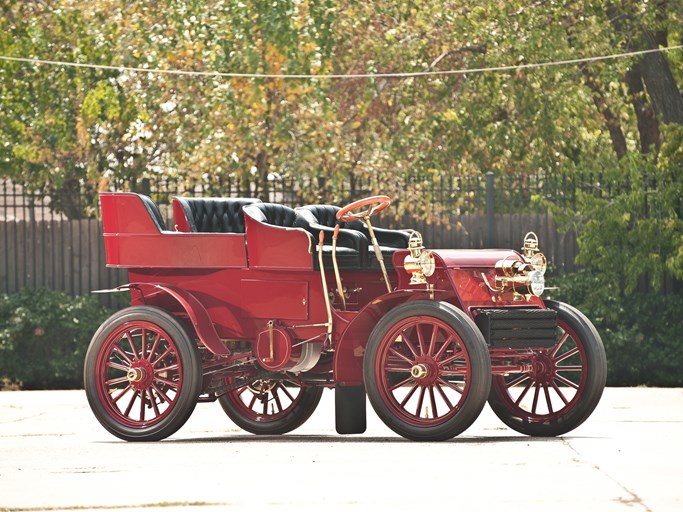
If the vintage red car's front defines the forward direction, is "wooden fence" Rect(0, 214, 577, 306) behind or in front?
behind

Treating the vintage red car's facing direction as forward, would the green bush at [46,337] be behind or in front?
behind

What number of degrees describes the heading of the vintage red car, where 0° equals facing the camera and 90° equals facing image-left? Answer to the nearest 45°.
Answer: approximately 315°

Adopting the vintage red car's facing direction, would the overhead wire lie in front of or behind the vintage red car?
behind
